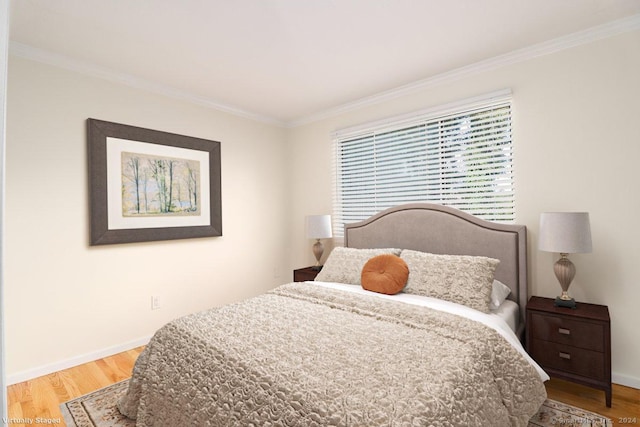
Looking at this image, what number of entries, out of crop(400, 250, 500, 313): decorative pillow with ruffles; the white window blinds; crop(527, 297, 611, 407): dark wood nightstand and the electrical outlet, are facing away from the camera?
0

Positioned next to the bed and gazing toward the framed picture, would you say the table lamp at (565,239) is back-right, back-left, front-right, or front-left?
back-right

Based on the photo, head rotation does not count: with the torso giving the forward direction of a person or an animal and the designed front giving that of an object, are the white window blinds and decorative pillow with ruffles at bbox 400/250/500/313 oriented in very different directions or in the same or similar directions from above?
same or similar directions

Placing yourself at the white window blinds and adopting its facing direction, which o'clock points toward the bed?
The bed is roughly at 11 o'clock from the white window blinds.

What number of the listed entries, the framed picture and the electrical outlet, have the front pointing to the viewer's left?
0

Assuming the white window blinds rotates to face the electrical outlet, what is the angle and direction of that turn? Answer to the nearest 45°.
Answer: approximately 45° to its right

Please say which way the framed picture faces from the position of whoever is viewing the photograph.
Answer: facing the viewer and to the right of the viewer

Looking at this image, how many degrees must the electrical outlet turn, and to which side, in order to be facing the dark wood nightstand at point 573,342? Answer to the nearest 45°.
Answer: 0° — it already faces it

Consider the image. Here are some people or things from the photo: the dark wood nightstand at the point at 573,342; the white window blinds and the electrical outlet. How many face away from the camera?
0

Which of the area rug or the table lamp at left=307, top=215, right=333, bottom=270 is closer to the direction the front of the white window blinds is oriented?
the area rug

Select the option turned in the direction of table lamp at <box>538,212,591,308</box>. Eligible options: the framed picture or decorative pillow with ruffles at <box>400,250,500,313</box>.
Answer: the framed picture

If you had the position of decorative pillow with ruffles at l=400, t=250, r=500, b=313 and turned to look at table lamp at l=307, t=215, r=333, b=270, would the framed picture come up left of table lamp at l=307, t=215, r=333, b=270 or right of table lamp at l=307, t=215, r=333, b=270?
left

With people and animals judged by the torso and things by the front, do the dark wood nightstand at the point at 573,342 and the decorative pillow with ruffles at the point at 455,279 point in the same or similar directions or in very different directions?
same or similar directions

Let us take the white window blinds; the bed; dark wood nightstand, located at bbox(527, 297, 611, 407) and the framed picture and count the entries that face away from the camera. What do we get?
0

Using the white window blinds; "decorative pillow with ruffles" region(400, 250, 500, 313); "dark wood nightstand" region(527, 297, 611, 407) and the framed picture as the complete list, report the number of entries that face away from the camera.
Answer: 0

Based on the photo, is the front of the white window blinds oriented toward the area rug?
yes

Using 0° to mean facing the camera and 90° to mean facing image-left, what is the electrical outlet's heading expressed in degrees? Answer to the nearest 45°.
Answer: approximately 315°

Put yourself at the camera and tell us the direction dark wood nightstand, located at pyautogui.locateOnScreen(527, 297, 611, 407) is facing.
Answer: facing the viewer and to the left of the viewer
